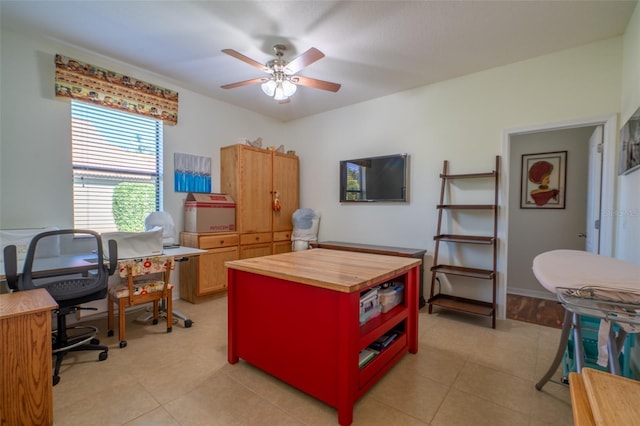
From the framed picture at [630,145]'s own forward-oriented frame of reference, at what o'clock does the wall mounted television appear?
The wall mounted television is roughly at 12 o'clock from the framed picture.

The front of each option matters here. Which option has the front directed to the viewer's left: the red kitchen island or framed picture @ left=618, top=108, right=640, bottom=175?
the framed picture

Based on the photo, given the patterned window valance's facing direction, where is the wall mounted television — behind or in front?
in front

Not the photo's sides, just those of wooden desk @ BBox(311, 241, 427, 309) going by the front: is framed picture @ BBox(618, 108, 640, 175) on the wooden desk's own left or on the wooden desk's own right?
on the wooden desk's own left

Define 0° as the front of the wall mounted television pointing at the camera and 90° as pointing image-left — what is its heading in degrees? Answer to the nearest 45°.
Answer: approximately 45°

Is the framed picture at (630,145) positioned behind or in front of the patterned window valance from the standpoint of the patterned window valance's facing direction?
in front

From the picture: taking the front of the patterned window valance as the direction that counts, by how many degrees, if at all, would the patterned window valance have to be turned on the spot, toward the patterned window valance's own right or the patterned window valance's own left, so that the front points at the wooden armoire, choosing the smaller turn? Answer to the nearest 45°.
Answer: approximately 45° to the patterned window valance's own left

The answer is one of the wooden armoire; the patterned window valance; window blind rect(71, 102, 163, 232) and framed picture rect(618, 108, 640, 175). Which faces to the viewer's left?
the framed picture

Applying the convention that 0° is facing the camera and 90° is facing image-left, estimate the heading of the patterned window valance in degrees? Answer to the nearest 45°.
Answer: approximately 315°

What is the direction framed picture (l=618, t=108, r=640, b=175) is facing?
to the viewer's left

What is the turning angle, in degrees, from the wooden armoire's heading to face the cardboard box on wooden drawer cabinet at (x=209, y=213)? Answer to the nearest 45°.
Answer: approximately 90° to its right

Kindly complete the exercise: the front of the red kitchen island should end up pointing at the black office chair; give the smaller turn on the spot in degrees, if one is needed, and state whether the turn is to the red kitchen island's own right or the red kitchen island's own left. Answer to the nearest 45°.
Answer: approximately 135° to the red kitchen island's own right

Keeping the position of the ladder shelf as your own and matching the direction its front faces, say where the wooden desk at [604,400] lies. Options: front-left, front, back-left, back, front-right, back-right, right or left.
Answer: front-left

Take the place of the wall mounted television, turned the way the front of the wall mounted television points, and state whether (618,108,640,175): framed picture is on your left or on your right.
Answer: on your left
